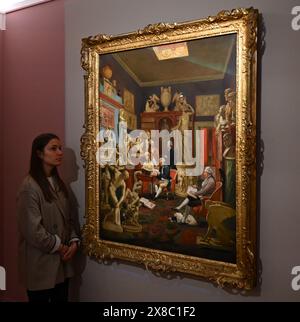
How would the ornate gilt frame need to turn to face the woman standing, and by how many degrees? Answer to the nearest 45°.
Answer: approximately 45° to its right

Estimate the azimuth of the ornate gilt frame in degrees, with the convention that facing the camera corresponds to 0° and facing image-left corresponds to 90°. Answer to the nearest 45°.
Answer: approximately 45°

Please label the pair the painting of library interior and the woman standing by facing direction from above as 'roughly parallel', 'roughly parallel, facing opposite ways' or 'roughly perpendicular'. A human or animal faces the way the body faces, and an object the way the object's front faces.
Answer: roughly perpendicular

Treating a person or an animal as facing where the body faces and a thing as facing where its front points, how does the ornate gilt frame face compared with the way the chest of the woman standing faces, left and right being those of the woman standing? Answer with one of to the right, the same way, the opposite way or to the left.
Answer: to the right

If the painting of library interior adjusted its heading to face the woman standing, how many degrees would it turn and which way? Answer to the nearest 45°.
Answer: approximately 45° to its right

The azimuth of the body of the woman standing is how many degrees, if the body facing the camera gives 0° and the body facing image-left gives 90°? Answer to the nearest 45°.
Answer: approximately 315°
